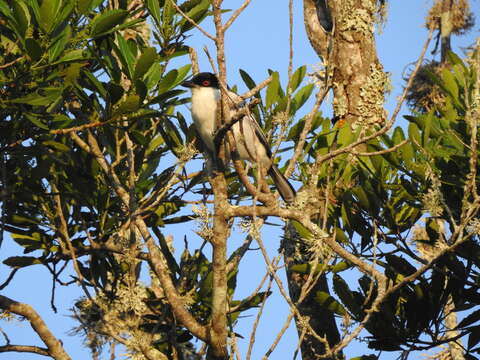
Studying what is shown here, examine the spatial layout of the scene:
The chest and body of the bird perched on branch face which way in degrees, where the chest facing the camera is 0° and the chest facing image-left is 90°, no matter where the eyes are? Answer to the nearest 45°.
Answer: approximately 90°
